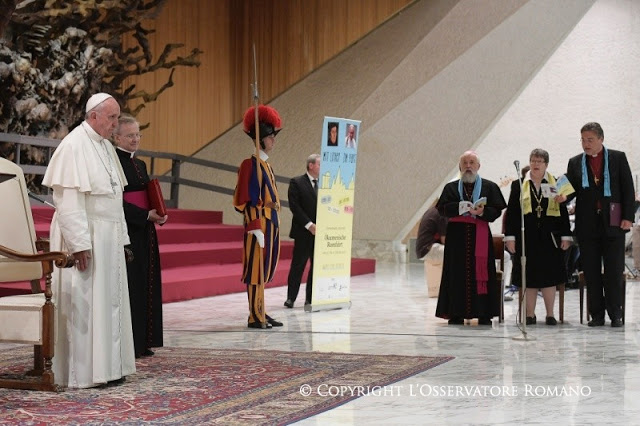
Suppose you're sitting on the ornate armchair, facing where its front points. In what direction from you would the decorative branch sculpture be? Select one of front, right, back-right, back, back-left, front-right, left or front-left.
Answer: back-left

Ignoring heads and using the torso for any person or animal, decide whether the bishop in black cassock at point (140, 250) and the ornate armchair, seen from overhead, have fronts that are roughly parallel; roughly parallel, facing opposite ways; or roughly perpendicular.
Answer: roughly parallel

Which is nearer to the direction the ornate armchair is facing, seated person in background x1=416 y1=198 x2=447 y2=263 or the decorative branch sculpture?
the seated person in background

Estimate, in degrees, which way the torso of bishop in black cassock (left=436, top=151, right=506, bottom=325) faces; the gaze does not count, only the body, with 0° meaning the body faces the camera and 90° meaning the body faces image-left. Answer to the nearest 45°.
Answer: approximately 0°

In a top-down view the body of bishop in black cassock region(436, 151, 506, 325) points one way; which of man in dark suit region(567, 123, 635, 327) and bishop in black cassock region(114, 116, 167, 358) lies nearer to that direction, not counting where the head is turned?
the bishop in black cassock

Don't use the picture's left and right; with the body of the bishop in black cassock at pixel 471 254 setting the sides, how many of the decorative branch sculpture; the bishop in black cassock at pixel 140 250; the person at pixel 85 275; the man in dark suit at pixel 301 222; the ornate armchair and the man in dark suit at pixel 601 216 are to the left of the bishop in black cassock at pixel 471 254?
1

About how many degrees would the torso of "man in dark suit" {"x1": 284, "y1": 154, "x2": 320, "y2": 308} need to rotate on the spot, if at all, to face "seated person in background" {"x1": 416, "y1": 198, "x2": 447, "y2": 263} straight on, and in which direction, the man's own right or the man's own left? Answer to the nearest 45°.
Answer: approximately 45° to the man's own left

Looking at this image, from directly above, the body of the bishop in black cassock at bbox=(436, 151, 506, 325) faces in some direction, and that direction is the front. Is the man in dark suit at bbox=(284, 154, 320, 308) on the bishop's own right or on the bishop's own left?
on the bishop's own right

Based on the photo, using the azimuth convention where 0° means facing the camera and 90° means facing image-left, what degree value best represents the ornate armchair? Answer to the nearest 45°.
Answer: approximately 315°

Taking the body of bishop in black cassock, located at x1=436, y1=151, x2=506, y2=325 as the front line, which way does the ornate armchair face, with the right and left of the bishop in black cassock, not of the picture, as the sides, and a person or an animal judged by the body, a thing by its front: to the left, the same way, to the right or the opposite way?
to the left

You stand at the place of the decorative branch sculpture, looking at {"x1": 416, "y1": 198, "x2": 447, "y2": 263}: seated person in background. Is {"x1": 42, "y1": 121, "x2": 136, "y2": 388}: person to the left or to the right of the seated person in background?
right

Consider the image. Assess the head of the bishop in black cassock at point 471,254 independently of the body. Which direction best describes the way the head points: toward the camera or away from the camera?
toward the camera

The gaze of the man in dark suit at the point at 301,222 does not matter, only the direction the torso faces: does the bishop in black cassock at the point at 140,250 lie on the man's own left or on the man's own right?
on the man's own right

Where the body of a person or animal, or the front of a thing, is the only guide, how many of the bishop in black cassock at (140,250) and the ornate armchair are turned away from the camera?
0
